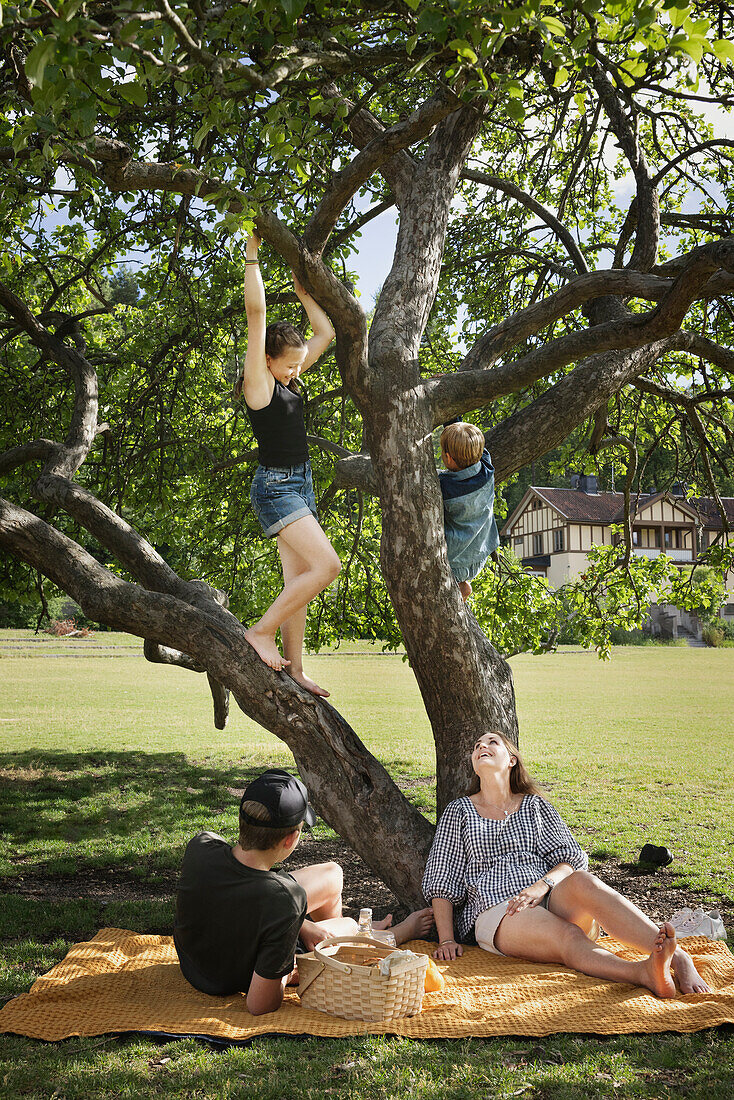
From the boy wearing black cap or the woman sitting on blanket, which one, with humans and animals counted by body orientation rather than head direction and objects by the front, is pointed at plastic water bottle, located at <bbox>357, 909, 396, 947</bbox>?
the boy wearing black cap

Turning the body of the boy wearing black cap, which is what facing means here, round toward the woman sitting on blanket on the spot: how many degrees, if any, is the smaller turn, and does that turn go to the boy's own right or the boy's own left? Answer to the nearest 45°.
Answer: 0° — they already face them

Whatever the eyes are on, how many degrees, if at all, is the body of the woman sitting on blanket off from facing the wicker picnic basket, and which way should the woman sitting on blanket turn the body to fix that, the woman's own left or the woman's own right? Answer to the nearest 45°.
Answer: approximately 90° to the woman's own right

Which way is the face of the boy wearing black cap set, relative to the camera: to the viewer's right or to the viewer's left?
to the viewer's right

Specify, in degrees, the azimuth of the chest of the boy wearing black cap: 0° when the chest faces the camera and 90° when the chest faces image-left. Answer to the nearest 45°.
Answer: approximately 225°

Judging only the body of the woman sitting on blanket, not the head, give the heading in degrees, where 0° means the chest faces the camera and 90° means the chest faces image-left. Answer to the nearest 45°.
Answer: approximately 315°

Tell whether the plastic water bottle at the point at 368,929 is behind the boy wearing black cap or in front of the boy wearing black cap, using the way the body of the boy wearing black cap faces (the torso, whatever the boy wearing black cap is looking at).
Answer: in front
